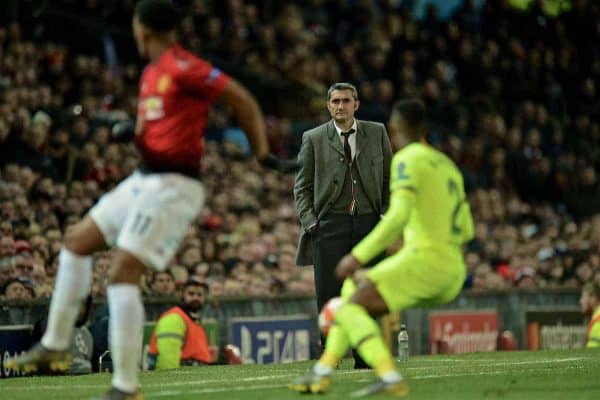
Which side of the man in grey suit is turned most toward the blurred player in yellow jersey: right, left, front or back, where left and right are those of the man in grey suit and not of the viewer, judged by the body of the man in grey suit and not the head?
front

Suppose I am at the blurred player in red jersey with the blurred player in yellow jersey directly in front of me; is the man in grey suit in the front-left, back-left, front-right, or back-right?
front-left

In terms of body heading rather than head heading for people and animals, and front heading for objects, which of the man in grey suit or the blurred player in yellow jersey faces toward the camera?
the man in grey suit

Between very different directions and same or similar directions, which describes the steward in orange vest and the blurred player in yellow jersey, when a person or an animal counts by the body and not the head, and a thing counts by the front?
very different directions

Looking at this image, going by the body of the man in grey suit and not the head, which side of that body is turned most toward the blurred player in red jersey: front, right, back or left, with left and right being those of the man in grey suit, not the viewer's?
front

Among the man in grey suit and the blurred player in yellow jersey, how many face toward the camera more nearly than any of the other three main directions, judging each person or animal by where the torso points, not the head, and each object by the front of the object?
1

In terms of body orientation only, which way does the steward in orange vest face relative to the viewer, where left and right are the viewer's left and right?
facing the viewer and to the right of the viewer

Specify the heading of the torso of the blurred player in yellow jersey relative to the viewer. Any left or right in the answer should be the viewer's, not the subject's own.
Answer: facing away from the viewer and to the left of the viewer

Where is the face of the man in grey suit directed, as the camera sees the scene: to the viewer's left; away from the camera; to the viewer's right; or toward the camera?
toward the camera

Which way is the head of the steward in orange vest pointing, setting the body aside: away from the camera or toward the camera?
toward the camera

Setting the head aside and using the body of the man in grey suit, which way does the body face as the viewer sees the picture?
toward the camera

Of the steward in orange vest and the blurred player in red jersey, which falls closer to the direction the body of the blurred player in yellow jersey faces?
the steward in orange vest
